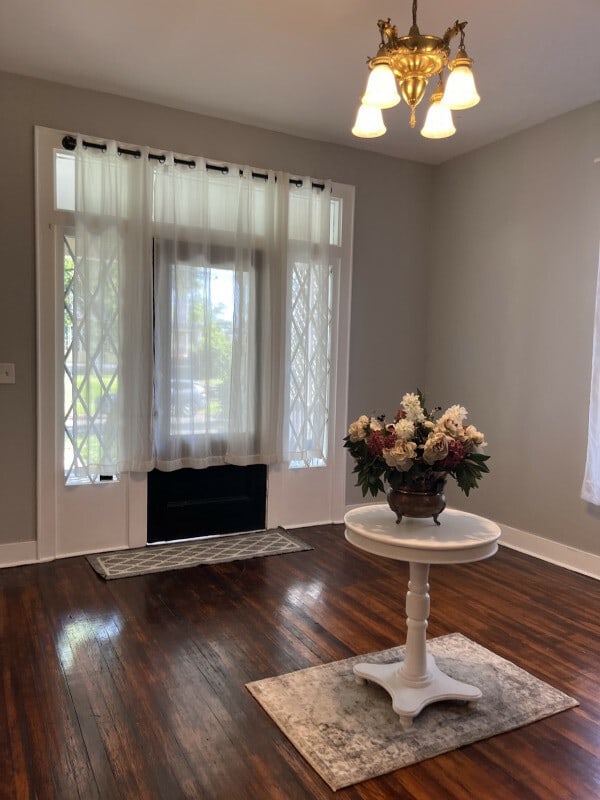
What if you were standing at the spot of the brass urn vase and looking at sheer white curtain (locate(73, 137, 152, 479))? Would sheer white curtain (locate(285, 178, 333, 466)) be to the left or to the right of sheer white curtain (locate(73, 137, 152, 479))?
right

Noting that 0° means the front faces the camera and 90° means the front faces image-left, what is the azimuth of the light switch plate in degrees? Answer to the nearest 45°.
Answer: approximately 0°

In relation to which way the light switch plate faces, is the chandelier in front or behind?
in front

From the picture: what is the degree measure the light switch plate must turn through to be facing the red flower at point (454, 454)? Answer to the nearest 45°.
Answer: approximately 45° to its left

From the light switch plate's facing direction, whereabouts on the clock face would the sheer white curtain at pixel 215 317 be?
The sheer white curtain is roughly at 9 o'clock from the light switch plate.

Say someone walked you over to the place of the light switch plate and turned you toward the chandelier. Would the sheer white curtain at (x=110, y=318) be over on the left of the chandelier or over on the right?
left

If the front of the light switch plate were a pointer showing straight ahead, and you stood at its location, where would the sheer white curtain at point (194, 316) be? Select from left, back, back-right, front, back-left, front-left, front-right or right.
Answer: left

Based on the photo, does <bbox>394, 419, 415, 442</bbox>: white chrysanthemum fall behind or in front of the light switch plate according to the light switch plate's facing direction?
in front

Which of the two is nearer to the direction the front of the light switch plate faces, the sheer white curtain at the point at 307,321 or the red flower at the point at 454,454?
the red flower

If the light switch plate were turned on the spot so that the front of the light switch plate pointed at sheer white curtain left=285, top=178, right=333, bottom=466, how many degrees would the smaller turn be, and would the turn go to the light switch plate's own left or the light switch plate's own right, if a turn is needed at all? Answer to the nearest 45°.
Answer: approximately 90° to the light switch plate's own left

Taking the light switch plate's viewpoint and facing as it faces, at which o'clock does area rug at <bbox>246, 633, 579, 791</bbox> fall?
The area rug is roughly at 11 o'clock from the light switch plate.

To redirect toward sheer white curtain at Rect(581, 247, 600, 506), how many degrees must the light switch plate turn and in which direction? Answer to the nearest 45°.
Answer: approximately 45° to its left
